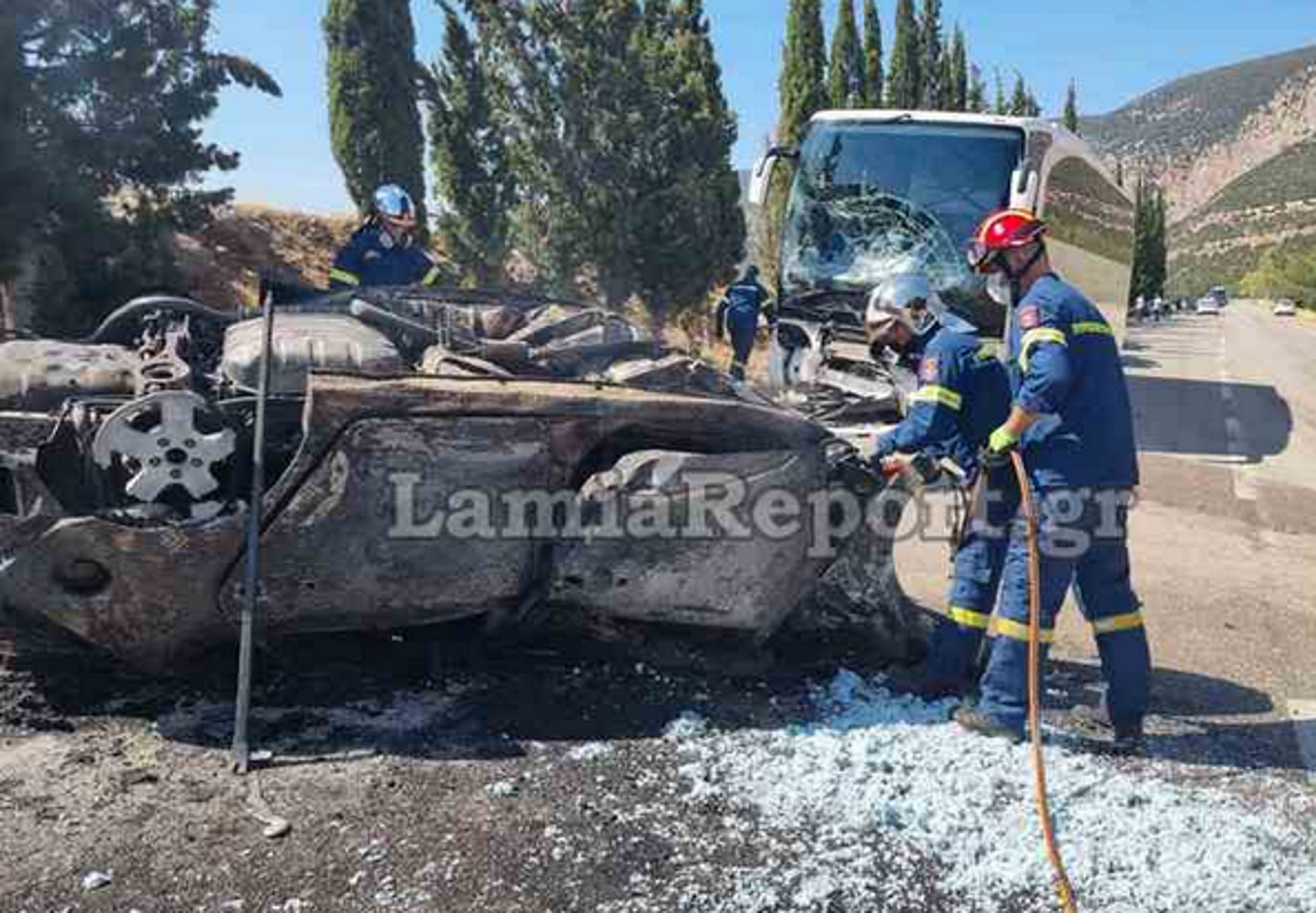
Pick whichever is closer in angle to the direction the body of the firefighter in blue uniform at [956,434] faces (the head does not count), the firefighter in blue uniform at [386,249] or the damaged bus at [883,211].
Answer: the firefighter in blue uniform

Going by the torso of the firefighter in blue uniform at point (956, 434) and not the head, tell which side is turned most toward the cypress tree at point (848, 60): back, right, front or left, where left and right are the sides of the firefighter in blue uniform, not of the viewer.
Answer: right

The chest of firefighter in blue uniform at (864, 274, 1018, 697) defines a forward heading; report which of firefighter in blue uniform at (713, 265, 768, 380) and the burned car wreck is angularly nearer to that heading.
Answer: the burned car wreck

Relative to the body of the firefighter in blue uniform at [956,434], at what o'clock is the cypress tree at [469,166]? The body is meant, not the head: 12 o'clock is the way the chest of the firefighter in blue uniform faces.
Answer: The cypress tree is roughly at 2 o'clock from the firefighter in blue uniform.

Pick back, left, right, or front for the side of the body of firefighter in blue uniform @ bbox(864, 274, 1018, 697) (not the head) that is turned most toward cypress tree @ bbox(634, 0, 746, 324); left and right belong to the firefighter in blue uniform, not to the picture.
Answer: right

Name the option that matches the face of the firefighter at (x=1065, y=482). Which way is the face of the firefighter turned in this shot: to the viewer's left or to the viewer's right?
to the viewer's left

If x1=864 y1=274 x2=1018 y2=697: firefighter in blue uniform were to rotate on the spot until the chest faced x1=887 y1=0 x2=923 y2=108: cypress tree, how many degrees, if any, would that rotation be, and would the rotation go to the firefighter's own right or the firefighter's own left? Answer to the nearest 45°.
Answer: approximately 90° to the firefighter's own right

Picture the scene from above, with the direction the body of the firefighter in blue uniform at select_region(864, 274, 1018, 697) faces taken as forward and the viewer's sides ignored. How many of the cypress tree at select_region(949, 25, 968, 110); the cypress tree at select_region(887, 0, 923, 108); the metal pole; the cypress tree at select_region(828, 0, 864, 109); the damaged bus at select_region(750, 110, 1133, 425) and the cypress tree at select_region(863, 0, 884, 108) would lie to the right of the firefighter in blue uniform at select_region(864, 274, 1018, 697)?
5

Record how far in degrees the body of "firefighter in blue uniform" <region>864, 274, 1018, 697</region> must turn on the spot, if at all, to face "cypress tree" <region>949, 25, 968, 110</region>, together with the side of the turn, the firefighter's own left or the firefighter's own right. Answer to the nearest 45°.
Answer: approximately 90° to the firefighter's own right

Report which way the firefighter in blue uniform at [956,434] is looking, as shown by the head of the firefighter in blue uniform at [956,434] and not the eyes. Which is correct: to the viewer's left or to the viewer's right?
to the viewer's left

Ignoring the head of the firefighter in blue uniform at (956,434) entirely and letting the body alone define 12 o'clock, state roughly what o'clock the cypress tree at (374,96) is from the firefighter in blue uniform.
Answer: The cypress tree is roughly at 2 o'clock from the firefighter in blue uniform.

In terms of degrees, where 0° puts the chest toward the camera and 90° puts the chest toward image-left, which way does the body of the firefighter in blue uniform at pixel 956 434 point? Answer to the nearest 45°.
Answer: approximately 90°

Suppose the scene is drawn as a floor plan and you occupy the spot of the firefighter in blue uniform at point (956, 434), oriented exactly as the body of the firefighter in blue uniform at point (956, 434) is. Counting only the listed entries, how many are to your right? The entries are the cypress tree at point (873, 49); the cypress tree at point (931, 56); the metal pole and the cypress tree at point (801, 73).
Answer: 3

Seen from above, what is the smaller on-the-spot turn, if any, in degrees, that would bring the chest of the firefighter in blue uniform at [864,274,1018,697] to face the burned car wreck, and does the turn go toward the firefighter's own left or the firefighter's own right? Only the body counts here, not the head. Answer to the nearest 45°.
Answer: approximately 45° to the firefighter's own left

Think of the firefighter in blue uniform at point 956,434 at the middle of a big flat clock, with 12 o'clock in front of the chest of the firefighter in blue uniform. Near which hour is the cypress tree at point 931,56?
The cypress tree is roughly at 3 o'clock from the firefighter in blue uniform.

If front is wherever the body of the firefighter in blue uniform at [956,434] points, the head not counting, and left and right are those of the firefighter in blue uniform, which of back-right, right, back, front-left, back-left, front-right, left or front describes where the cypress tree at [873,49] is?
right
